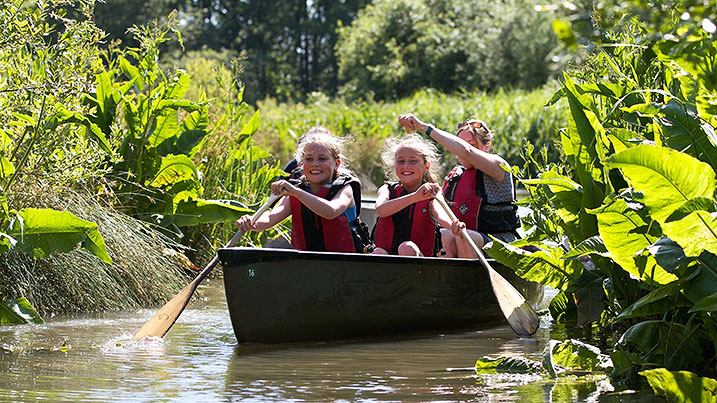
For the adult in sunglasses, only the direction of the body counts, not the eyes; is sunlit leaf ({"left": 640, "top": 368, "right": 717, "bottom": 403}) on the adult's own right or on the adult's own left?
on the adult's own left

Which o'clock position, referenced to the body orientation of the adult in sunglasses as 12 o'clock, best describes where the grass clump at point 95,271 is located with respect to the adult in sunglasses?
The grass clump is roughly at 1 o'clock from the adult in sunglasses.

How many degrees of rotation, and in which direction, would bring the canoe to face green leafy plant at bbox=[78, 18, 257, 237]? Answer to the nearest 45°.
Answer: approximately 90° to its right

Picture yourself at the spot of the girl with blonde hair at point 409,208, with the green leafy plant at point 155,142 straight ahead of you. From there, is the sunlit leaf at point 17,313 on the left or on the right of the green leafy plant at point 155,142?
left

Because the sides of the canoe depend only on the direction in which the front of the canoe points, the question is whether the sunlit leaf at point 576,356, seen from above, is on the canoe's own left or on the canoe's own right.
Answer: on the canoe's own left

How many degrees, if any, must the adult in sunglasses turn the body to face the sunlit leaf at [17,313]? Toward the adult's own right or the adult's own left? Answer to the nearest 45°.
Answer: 0° — they already face it

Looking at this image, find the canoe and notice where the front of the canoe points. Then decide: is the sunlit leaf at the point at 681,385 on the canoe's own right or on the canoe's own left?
on the canoe's own left

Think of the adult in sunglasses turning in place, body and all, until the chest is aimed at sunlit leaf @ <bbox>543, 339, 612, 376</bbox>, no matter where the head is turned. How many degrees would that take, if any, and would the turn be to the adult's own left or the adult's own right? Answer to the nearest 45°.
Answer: approximately 45° to the adult's own left

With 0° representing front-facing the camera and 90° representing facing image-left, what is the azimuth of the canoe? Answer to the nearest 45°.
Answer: approximately 45°
